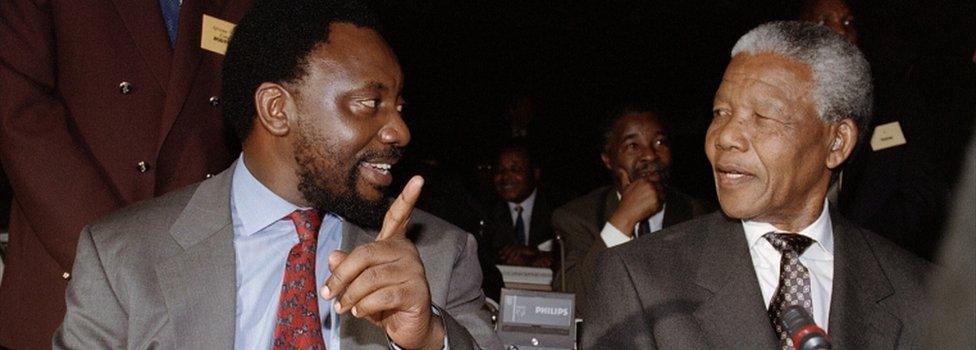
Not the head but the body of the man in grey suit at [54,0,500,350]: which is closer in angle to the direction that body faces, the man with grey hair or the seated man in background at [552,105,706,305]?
the man with grey hair

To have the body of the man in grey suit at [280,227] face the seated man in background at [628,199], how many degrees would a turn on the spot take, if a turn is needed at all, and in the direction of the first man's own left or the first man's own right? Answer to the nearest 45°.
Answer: approximately 90° to the first man's own left

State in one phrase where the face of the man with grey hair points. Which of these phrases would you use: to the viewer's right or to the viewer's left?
to the viewer's left

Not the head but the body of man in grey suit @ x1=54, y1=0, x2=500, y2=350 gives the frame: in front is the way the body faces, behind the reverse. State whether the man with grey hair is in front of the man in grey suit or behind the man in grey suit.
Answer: in front

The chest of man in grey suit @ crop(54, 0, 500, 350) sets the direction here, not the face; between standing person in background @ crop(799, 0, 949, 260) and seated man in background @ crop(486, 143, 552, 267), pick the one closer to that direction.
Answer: the standing person in background

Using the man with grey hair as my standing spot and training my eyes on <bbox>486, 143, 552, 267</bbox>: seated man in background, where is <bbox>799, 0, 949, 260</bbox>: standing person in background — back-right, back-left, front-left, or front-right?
front-right

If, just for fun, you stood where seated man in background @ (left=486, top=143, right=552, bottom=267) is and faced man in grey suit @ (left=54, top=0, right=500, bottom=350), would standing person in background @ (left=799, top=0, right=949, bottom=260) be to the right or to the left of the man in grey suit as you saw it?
left

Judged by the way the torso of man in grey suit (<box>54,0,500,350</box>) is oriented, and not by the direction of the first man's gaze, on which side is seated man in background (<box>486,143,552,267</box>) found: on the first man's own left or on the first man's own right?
on the first man's own left

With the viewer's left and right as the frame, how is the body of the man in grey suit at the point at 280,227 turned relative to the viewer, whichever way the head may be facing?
facing the viewer and to the right of the viewer

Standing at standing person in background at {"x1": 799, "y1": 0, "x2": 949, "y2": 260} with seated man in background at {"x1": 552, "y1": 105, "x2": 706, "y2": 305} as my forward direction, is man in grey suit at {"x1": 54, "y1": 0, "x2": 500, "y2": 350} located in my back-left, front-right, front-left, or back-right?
front-left

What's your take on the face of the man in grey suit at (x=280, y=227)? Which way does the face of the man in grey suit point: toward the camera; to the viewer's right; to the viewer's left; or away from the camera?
to the viewer's right

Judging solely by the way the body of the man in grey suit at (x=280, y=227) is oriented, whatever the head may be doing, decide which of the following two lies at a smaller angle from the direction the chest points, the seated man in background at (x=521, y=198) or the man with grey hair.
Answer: the man with grey hair
